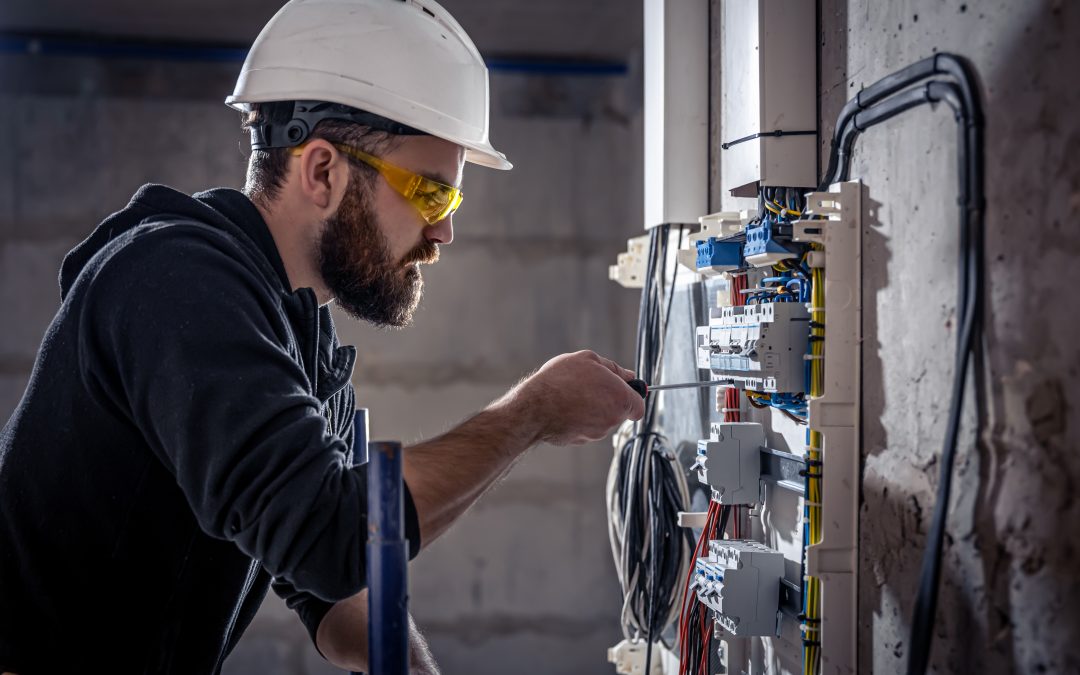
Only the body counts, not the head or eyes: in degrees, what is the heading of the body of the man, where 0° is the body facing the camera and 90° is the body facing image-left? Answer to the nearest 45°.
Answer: approximately 270°

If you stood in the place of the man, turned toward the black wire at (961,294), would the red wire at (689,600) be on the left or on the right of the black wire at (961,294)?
left

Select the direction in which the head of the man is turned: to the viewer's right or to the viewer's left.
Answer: to the viewer's right

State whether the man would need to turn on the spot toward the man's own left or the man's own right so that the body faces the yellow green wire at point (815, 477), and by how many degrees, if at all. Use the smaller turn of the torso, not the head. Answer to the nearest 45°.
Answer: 0° — they already face it

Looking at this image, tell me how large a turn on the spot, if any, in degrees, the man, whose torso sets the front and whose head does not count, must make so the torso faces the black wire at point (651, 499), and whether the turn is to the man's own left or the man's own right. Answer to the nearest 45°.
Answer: approximately 45° to the man's own left

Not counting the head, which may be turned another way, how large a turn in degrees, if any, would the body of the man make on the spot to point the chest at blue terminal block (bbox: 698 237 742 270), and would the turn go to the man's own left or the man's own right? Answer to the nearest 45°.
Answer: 0° — they already face it

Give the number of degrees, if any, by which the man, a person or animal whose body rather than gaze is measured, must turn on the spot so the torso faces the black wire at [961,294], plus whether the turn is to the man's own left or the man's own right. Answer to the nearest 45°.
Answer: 0° — they already face it
